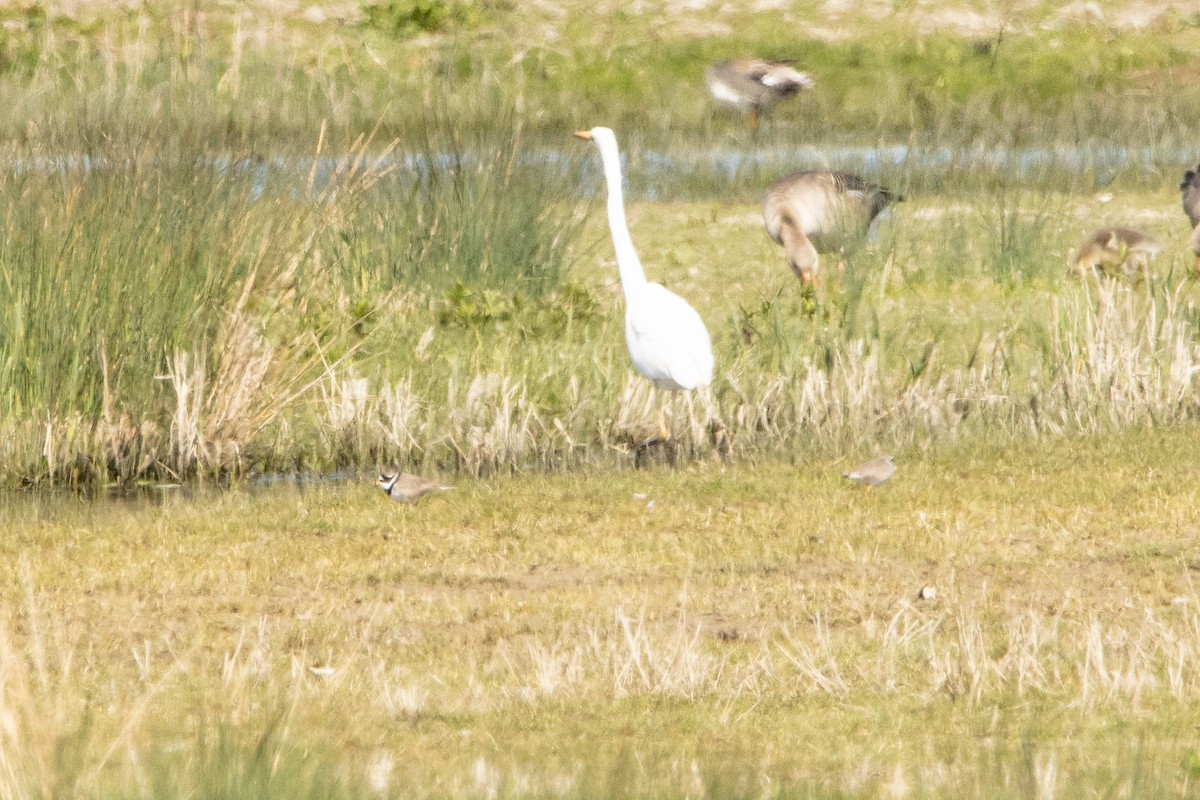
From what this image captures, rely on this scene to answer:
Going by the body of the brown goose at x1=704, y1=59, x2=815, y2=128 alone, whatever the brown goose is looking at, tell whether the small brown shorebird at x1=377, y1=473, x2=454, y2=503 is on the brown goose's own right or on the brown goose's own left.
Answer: on the brown goose's own left

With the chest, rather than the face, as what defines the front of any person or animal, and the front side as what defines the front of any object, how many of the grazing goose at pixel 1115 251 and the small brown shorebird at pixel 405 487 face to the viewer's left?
2

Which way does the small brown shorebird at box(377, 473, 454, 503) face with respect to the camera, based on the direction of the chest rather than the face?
to the viewer's left

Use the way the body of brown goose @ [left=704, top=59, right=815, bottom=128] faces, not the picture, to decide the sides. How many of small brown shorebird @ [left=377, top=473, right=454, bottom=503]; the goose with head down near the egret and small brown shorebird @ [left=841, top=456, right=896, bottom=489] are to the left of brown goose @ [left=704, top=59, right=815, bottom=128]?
3

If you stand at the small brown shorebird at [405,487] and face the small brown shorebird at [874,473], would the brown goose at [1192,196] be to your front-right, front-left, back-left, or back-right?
front-left

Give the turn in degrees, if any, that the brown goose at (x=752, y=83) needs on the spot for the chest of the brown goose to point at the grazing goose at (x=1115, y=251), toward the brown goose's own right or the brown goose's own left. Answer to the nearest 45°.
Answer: approximately 90° to the brown goose's own left

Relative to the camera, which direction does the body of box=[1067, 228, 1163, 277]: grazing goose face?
to the viewer's left

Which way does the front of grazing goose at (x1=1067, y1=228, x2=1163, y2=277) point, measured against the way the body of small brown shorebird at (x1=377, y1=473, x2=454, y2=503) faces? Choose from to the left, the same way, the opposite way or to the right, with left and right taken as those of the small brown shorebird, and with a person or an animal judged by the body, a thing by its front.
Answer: the same way

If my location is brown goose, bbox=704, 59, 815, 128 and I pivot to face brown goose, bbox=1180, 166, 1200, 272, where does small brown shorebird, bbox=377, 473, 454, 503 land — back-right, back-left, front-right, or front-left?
front-right

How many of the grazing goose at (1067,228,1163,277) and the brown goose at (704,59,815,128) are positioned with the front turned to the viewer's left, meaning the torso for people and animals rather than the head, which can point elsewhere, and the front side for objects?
2

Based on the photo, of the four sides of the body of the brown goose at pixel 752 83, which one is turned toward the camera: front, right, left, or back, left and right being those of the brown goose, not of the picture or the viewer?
left
